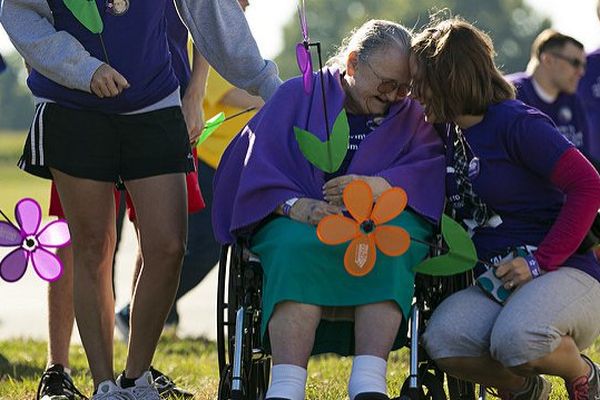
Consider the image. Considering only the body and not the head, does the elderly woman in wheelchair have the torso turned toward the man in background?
no

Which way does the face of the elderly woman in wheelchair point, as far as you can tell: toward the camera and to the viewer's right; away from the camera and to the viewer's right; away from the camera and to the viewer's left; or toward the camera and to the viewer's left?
toward the camera and to the viewer's right

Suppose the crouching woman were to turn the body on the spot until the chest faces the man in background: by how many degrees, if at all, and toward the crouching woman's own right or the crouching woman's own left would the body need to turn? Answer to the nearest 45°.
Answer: approximately 135° to the crouching woman's own right

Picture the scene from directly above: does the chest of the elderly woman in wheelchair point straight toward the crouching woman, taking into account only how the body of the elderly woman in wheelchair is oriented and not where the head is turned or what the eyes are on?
no

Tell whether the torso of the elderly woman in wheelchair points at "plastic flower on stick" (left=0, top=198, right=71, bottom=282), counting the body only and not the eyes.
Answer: no

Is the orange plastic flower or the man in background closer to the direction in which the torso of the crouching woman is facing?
the orange plastic flower

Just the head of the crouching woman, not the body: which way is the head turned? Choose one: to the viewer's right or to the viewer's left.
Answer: to the viewer's left

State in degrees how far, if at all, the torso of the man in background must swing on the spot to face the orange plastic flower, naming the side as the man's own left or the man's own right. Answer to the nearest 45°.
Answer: approximately 45° to the man's own right

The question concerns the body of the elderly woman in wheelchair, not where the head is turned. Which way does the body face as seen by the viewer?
toward the camera

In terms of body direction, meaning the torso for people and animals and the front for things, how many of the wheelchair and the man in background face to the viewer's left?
0

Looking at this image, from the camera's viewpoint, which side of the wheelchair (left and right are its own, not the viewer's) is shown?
front

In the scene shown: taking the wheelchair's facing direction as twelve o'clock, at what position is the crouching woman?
The crouching woman is roughly at 9 o'clock from the wheelchair.

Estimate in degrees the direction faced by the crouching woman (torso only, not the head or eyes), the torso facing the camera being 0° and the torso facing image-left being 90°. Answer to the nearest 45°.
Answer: approximately 45°
